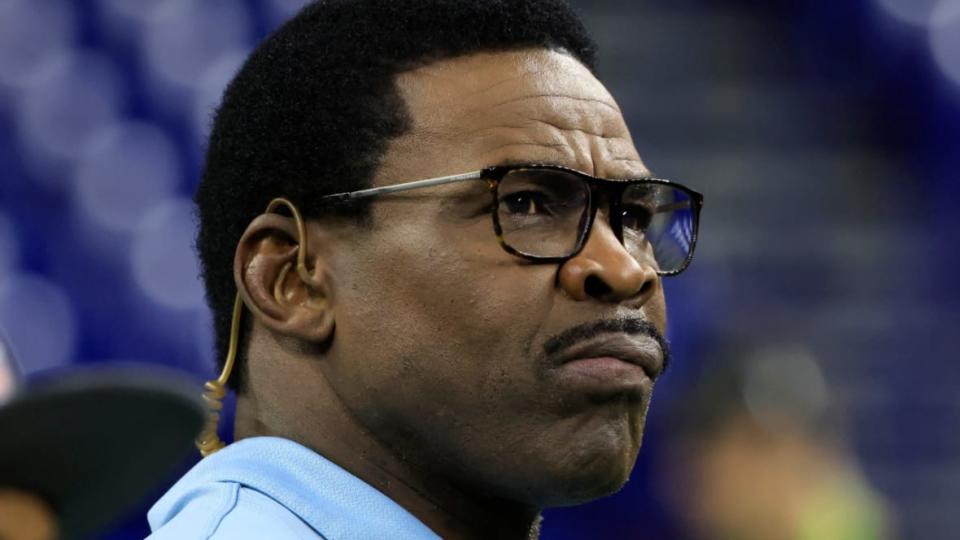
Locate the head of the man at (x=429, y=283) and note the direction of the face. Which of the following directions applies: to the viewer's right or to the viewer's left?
to the viewer's right

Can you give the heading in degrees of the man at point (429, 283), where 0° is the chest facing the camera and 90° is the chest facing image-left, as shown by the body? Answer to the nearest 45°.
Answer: approximately 315°
